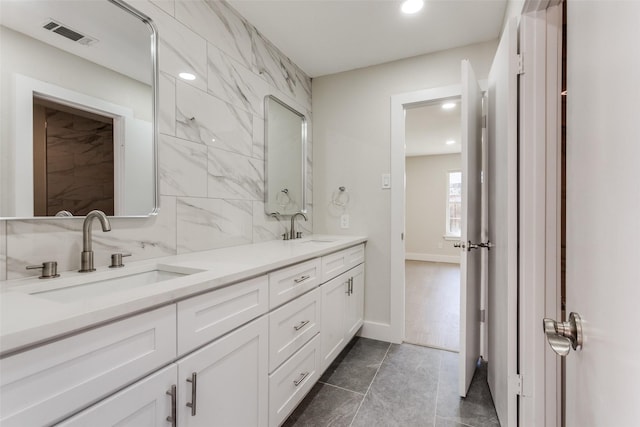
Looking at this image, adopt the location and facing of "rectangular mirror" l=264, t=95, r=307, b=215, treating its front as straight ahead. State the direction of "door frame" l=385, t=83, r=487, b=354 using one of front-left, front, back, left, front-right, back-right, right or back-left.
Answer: front-left

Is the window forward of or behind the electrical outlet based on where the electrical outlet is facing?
behind

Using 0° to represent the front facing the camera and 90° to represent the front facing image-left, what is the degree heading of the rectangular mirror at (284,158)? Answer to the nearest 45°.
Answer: approximately 315°

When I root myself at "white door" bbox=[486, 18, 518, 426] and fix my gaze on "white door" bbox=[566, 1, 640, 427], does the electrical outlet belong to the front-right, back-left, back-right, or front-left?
back-right

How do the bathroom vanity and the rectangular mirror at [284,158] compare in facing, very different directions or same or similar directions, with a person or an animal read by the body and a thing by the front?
same or similar directions

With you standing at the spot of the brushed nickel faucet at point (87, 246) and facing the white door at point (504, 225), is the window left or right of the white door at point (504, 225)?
left

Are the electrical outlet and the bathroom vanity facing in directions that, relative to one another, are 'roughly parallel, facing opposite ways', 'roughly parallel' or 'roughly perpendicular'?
roughly perpendicular

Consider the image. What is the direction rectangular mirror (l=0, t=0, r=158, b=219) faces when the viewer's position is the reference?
facing the viewer and to the right of the viewer

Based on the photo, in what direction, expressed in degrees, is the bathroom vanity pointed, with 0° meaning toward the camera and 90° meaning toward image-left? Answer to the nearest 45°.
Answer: approximately 315°

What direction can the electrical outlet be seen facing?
toward the camera
